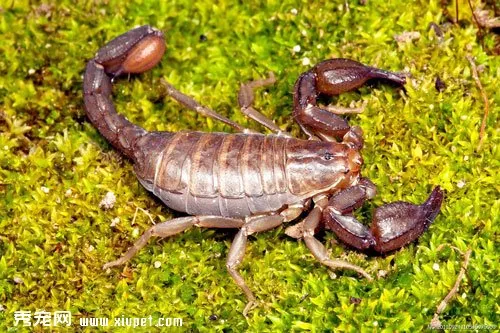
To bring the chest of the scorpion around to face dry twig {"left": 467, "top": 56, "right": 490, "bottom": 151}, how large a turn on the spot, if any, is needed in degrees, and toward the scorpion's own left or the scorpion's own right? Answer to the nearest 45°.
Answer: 0° — it already faces it

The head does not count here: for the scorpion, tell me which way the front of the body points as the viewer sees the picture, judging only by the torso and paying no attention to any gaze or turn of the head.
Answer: to the viewer's right

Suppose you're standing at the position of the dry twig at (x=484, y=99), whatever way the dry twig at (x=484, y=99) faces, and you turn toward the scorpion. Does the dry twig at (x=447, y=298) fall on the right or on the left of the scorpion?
left

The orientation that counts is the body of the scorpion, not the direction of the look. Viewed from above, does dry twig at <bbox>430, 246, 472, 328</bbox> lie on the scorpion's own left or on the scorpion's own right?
on the scorpion's own right

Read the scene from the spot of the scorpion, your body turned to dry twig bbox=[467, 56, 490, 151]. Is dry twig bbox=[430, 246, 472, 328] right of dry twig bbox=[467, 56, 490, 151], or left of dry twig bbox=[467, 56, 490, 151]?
right
